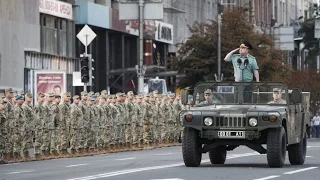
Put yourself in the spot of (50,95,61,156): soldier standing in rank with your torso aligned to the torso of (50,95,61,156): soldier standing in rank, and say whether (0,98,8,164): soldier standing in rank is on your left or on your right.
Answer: on your right

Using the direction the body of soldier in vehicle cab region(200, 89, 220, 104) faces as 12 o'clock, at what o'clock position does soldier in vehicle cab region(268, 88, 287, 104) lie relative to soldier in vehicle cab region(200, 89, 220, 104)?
soldier in vehicle cab region(268, 88, 287, 104) is roughly at 9 o'clock from soldier in vehicle cab region(200, 89, 220, 104).

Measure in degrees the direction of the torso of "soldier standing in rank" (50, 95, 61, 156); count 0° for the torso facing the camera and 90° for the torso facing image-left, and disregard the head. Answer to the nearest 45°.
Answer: approximately 315°

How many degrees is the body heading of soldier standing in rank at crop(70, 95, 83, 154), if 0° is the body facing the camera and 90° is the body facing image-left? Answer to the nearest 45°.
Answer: approximately 315°

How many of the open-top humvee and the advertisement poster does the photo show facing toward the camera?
2

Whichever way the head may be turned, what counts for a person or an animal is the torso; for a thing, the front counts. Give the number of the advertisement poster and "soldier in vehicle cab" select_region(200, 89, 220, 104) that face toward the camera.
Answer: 2
